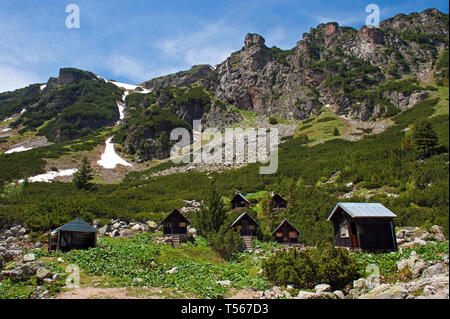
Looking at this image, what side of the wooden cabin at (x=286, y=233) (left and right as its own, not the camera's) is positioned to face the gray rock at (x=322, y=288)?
front

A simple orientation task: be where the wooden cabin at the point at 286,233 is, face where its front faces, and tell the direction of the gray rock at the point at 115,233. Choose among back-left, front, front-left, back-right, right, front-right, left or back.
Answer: right

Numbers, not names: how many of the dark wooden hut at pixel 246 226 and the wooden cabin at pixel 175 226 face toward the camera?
2

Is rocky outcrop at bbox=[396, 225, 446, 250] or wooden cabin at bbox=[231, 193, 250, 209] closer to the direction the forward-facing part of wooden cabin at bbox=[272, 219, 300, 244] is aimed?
the rocky outcrop

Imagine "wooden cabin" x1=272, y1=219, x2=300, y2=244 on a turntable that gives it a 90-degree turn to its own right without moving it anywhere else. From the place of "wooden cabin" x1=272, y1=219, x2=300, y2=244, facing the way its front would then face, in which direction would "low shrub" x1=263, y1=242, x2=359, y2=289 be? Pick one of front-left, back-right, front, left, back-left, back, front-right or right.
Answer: left

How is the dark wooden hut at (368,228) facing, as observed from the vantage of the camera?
facing the viewer and to the left of the viewer

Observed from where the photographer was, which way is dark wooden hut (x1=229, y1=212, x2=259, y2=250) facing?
facing the viewer

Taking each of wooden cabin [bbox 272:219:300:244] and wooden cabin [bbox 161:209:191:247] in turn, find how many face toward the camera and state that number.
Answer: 2

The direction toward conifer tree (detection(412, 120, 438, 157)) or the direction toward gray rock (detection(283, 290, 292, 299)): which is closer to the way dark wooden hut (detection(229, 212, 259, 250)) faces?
the gray rock

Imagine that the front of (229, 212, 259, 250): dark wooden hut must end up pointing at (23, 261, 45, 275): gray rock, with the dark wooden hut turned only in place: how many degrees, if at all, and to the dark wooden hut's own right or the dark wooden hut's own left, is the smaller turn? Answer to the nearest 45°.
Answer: approximately 45° to the dark wooden hut's own right

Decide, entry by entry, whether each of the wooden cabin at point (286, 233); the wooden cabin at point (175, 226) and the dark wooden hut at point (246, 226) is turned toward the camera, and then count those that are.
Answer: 3

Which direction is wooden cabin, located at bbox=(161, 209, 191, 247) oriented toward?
toward the camera

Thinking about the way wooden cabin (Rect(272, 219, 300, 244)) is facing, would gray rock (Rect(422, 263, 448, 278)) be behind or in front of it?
in front

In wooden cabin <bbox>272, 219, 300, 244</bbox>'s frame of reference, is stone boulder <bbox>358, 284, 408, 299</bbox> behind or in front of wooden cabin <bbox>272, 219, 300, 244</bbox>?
in front
